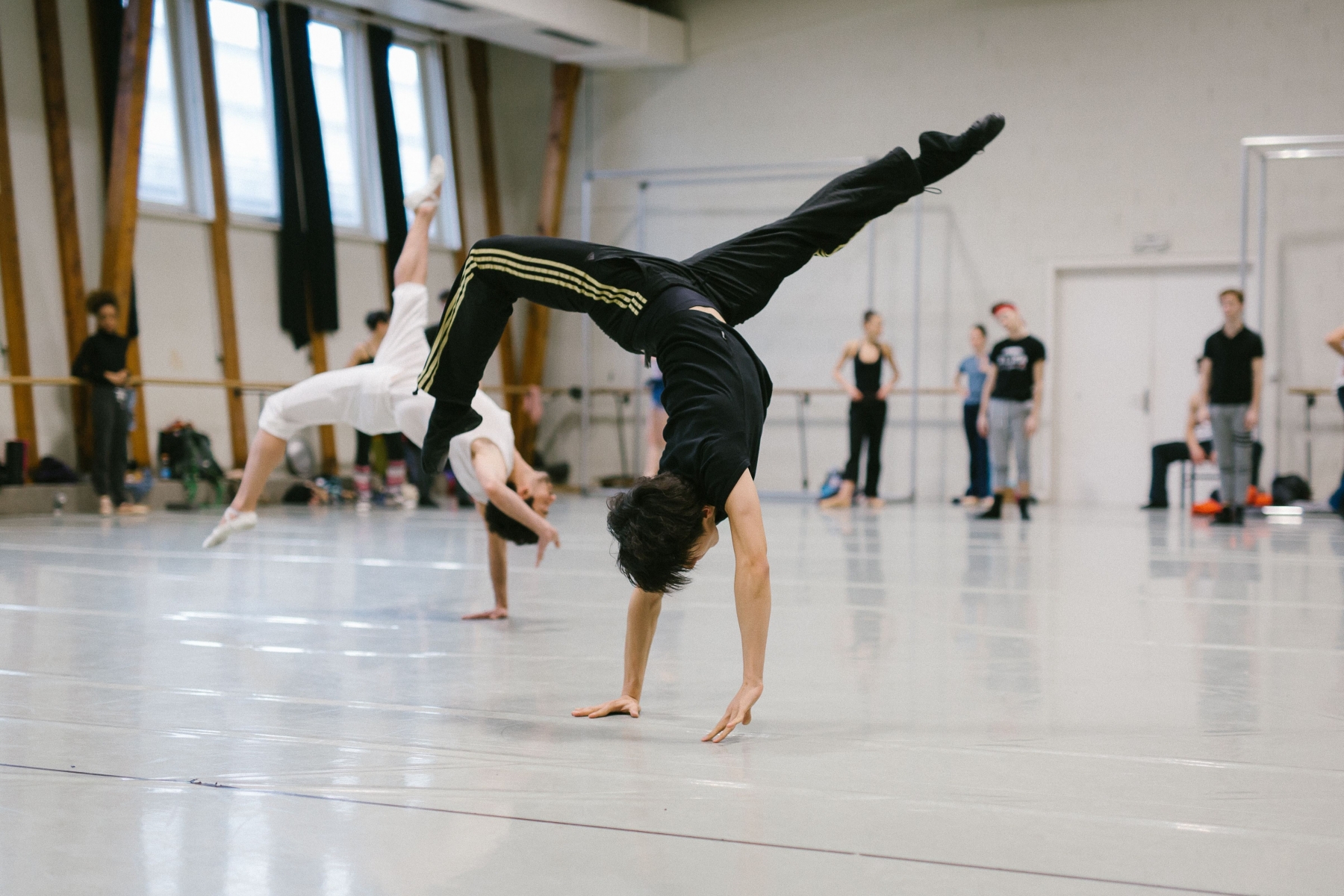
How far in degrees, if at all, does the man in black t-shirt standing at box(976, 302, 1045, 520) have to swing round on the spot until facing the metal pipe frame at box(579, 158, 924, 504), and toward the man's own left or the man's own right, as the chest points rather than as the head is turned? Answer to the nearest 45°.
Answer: approximately 135° to the man's own right

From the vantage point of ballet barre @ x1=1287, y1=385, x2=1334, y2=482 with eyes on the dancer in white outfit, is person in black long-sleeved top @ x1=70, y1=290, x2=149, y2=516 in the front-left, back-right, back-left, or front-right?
front-right

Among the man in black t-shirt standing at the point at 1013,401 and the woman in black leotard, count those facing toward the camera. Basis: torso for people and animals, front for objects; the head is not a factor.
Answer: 2

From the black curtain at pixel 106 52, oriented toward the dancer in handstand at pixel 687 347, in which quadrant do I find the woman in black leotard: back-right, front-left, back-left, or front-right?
front-left

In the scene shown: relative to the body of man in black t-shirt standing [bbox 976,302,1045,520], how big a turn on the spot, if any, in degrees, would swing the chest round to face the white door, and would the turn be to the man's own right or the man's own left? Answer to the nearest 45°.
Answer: approximately 180°

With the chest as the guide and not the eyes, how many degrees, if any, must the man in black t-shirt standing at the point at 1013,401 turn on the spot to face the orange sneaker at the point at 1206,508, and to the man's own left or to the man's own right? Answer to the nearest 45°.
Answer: approximately 135° to the man's own left

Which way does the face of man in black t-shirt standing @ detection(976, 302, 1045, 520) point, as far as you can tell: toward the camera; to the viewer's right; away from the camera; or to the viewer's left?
toward the camera

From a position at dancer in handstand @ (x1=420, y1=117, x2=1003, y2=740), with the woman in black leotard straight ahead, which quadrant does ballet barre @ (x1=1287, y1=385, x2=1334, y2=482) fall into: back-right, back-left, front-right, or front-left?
front-right

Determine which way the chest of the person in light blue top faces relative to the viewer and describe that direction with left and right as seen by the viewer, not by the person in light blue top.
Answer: facing the viewer and to the left of the viewer

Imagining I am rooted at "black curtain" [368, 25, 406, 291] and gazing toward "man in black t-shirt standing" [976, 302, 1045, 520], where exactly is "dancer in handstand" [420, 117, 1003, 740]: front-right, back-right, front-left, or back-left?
front-right

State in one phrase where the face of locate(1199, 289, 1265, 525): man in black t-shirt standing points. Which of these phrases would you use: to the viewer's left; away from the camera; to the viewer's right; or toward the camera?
toward the camera

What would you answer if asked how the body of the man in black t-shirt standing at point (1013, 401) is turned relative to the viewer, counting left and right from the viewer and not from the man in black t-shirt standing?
facing the viewer

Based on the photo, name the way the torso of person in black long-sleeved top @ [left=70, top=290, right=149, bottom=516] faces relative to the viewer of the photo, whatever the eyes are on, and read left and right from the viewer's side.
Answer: facing the viewer and to the right of the viewer

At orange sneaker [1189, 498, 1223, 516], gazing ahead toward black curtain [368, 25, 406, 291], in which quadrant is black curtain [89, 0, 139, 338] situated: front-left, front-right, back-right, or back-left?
front-left

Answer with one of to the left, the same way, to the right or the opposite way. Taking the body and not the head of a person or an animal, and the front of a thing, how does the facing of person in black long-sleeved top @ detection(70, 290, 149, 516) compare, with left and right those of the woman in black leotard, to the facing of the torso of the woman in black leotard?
to the left

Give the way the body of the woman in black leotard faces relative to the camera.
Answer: toward the camera
